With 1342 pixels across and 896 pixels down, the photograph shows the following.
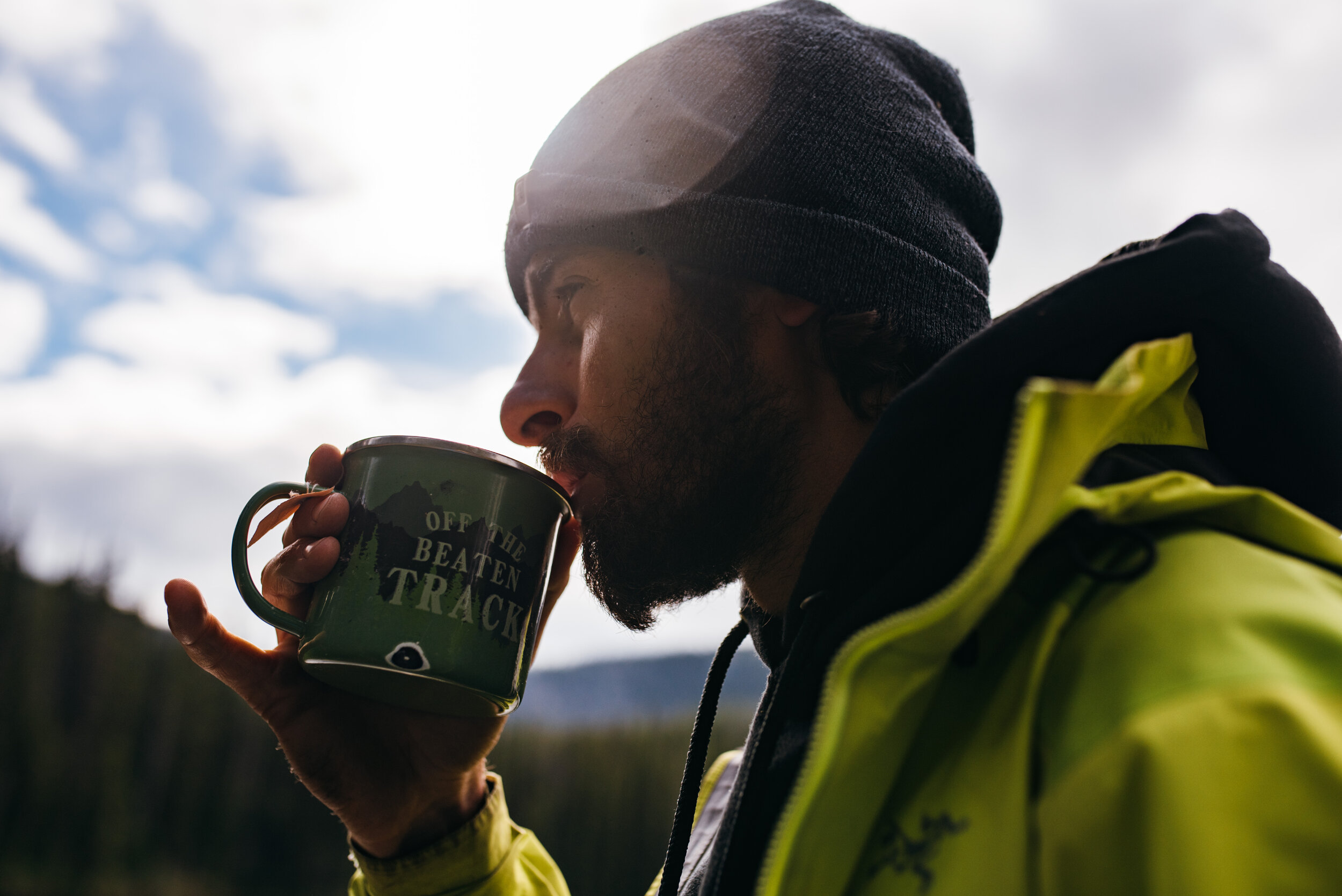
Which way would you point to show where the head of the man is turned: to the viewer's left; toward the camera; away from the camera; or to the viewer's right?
to the viewer's left

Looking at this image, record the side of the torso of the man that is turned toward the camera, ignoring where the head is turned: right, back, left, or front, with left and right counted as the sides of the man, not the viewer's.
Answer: left
